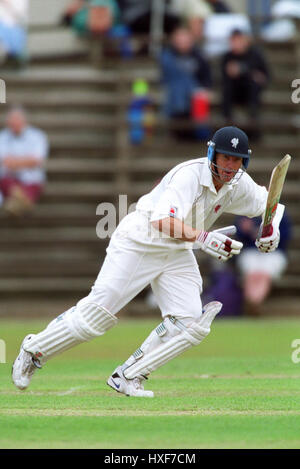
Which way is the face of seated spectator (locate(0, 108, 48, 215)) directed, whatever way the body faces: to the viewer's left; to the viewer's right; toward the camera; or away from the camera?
toward the camera

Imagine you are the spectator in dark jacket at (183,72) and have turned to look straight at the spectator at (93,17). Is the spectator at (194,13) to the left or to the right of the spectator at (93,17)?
right

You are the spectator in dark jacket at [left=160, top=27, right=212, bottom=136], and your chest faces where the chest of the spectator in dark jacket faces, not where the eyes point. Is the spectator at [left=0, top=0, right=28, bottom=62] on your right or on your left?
on your right

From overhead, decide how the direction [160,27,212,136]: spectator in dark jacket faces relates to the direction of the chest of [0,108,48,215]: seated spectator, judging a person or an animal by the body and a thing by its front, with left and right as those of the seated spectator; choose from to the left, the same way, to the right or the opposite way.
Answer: the same way

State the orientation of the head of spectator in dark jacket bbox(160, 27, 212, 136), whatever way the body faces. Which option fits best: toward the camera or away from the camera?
toward the camera

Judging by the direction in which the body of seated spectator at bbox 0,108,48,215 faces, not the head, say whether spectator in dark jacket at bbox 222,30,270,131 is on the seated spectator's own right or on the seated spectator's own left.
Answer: on the seated spectator's own left

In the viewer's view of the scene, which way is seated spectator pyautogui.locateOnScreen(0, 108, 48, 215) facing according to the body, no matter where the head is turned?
toward the camera

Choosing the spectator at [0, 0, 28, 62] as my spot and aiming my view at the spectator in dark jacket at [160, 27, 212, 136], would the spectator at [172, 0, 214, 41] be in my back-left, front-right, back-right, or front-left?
front-left

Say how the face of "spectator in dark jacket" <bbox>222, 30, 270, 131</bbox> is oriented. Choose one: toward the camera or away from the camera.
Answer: toward the camera

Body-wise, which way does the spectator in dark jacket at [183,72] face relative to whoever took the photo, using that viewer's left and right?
facing the viewer

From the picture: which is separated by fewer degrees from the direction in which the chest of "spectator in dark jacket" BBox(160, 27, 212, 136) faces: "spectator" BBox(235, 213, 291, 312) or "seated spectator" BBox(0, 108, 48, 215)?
the spectator

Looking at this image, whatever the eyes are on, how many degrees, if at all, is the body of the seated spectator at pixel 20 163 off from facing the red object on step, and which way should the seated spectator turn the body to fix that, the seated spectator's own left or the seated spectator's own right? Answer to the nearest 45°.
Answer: approximately 90° to the seated spectator's own left

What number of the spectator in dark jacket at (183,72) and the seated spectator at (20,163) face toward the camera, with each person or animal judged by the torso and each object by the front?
2

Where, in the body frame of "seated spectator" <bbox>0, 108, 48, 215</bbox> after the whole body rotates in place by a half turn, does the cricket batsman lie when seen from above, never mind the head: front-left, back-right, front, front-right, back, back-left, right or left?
back
